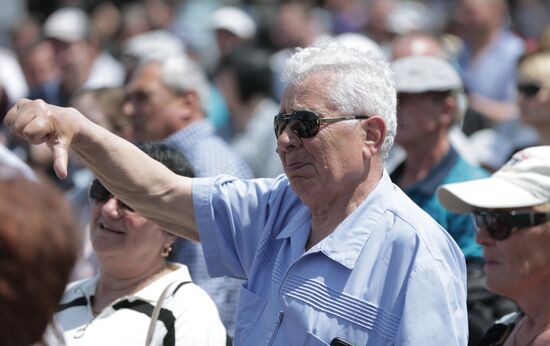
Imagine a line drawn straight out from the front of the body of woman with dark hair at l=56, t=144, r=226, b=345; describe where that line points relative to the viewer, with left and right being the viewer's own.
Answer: facing the viewer and to the left of the viewer

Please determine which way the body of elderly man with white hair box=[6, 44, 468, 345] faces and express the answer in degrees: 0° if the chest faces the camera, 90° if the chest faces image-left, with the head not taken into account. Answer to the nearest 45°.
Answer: approximately 45°

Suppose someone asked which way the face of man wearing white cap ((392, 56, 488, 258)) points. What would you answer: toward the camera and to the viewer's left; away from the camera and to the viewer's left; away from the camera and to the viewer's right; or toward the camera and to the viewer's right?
toward the camera and to the viewer's left

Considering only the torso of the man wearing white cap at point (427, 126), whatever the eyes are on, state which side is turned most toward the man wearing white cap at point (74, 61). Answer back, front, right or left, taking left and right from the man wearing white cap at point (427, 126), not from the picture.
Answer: right

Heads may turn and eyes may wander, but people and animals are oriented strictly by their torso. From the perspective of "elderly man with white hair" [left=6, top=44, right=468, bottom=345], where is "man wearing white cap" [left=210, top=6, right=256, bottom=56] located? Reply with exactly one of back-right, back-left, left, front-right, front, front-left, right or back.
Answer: back-right

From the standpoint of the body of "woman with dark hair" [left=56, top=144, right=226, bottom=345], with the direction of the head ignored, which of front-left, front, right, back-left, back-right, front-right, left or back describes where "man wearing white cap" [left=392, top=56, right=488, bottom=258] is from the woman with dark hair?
back

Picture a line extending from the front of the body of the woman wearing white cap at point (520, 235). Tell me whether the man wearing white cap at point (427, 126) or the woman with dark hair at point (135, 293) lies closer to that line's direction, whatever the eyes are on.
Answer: the woman with dark hair

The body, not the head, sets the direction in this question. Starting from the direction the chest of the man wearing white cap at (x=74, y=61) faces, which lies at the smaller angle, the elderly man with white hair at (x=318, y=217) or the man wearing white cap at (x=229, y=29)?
the elderly man with white hair

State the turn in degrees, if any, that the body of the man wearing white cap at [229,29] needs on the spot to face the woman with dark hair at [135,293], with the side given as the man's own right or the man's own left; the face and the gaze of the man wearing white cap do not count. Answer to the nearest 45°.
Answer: approximately 45° to the man's own left

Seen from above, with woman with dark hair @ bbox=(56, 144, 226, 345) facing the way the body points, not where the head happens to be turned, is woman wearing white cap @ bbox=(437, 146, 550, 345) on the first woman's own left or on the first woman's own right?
on the first woman's own left

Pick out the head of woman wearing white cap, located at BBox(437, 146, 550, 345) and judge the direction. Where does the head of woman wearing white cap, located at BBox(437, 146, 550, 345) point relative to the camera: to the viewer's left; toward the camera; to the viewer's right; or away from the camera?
to the viewer's left

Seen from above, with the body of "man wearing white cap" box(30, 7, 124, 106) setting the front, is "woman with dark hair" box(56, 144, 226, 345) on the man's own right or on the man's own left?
on the man's own left

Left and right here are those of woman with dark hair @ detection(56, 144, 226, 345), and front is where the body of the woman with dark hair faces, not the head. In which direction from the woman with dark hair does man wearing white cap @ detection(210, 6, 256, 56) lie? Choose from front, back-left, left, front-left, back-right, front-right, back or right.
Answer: back-right

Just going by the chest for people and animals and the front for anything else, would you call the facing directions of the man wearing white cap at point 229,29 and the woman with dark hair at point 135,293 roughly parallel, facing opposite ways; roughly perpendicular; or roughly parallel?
roughly parallel

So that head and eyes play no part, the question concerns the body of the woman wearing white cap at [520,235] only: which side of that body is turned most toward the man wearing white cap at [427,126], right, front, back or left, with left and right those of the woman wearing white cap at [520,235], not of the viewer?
right

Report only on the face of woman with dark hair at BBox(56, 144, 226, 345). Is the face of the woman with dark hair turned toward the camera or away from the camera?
toward the camera

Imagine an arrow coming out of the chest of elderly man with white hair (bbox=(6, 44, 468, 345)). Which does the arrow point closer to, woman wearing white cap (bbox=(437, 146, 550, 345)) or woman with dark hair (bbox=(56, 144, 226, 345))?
the woman with dark hair
